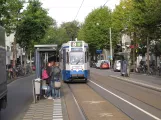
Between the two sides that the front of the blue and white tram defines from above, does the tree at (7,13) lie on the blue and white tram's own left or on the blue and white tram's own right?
on the blue and white tram's own right

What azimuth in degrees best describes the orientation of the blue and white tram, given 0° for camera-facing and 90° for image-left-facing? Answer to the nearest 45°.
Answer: approximately 0°
